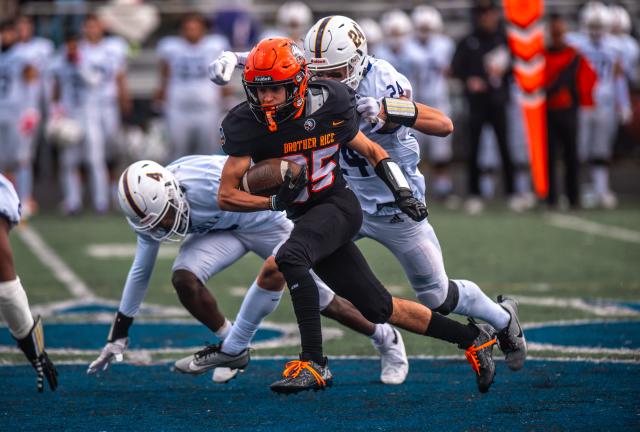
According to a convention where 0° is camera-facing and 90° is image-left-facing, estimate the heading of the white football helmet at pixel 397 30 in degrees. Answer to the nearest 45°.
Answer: approximately 0°

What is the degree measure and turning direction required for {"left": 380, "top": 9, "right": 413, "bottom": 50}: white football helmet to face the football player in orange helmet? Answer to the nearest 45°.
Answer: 0° — it already faces them

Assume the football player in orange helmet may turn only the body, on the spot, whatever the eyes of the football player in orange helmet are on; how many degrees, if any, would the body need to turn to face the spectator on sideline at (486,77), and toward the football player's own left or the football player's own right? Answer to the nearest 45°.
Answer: approximately 135° to the football player's own right

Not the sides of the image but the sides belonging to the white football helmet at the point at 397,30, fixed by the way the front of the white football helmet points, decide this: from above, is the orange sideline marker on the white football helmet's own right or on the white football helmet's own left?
on the white football helmet's own left

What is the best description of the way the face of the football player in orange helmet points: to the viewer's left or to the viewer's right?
to the viewer's left

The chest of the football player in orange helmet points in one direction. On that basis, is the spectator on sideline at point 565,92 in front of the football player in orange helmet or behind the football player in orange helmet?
behind

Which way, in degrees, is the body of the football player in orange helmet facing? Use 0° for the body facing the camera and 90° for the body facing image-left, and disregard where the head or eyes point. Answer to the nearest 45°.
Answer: approximately 45°

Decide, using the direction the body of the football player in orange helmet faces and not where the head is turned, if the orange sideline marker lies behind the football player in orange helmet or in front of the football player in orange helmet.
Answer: behind
